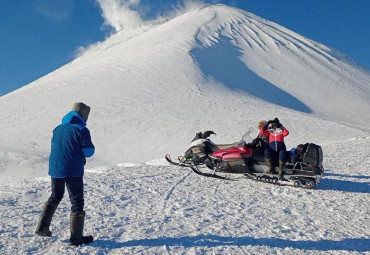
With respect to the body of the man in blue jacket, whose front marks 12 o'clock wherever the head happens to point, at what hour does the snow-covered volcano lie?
The snow-covered volcano is roughly at 11 o'clock from the man in blue jacket.

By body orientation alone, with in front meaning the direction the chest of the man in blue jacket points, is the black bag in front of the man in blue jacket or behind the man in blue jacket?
in front

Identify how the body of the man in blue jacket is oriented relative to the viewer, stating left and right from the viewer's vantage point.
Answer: facing away from the viewer and to the right of the viewer

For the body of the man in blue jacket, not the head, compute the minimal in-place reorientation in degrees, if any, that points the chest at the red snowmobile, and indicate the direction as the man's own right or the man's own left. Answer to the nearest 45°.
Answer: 0° — they already face it
